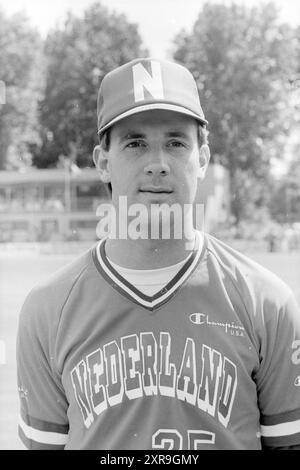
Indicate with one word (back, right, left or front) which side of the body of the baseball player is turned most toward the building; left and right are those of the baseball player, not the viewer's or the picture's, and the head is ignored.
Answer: back

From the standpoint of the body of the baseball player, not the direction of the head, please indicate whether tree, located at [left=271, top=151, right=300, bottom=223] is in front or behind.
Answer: behind

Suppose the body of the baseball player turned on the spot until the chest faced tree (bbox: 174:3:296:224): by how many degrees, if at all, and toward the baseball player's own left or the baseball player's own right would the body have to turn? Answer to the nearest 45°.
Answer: approximately 180°

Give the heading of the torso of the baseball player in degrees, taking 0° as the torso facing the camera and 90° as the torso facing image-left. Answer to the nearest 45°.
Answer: approximately 0°

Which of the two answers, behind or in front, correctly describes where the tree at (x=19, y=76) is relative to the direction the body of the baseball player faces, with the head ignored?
behind
